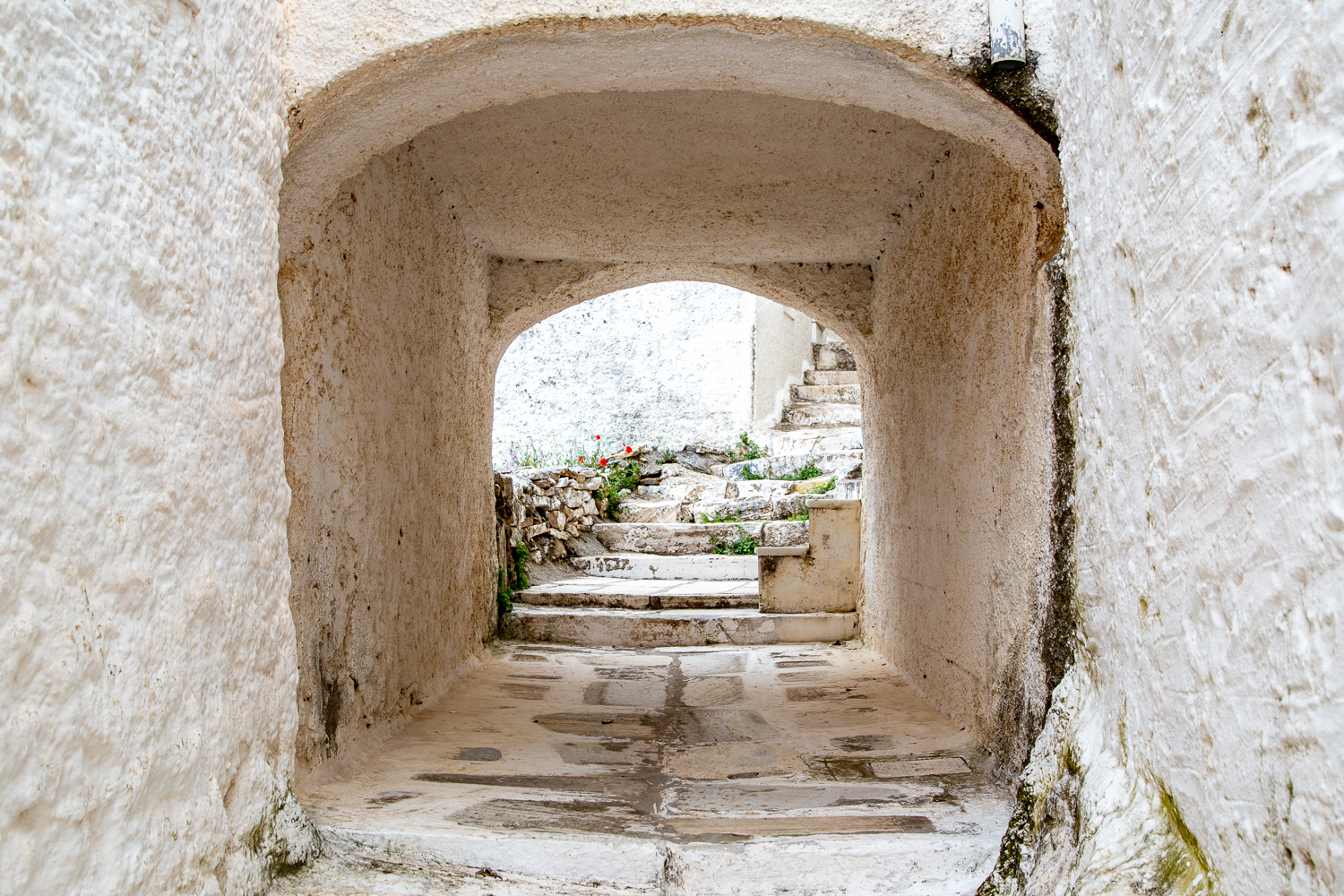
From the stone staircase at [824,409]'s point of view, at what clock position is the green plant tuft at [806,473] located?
The green plant tuft is roughly at 12 o'clock from the stone staircase.

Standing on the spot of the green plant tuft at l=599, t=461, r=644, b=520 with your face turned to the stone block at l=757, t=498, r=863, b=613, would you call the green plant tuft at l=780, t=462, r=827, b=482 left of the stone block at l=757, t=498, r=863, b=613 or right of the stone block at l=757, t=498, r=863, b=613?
left

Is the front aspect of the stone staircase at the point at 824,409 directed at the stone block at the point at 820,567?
yes

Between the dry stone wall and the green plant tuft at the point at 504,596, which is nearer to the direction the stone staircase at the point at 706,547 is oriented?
the green plant tuft

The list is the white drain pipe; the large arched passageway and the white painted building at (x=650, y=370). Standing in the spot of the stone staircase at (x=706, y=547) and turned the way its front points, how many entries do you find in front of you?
2

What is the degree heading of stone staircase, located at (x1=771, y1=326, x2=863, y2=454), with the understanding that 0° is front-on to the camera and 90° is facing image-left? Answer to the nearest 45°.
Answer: approximately 0°

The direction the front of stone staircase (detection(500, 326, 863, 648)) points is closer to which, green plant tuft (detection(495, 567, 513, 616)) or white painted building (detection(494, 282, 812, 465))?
the green plant tuft
